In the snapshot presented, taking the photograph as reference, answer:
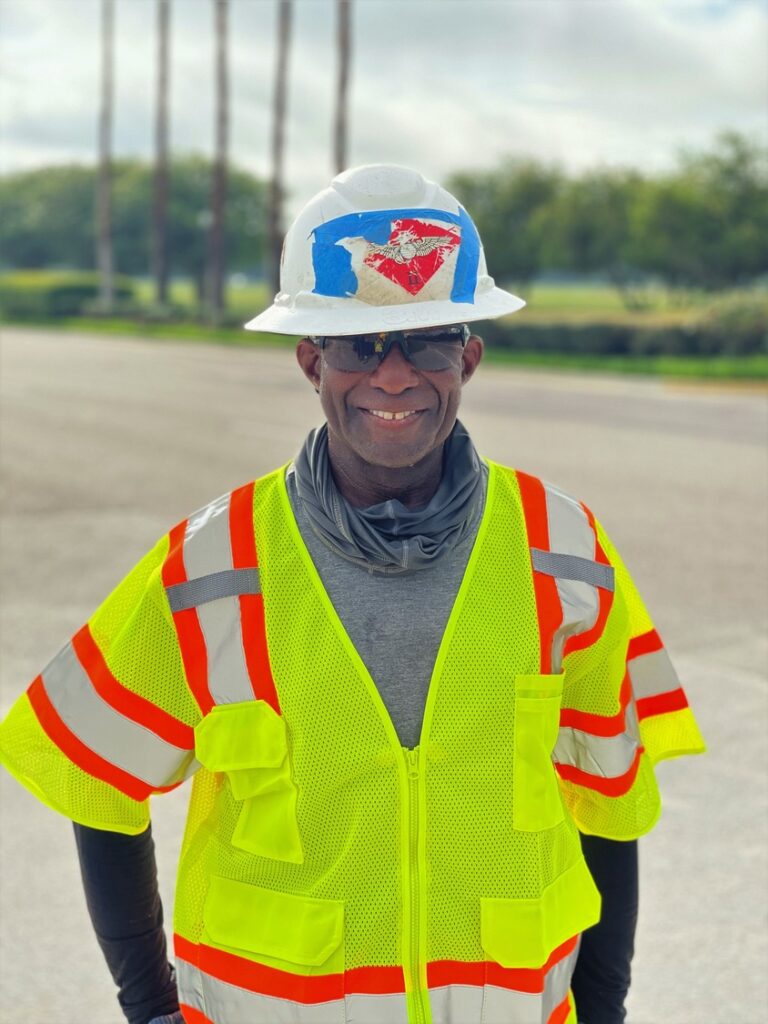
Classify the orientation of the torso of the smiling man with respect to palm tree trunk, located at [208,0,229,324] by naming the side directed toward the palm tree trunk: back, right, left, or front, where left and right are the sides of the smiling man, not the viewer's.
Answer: back

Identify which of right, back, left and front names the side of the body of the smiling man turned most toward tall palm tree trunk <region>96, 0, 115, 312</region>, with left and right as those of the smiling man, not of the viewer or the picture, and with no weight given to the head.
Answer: back

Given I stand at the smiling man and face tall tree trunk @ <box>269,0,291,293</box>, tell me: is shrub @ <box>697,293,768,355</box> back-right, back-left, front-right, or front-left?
front-right

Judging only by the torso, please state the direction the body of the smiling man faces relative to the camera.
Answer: toward the camera

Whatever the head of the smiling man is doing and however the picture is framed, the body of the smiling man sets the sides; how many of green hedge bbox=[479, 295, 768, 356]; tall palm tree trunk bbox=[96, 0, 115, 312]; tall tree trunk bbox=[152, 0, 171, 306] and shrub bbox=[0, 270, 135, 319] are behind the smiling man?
4

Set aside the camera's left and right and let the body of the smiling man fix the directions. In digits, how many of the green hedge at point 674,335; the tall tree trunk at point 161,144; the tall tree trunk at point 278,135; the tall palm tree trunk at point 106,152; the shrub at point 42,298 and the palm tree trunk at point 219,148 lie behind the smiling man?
6

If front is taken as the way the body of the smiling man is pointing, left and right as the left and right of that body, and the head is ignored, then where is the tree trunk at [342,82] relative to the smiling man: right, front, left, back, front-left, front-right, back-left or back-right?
back

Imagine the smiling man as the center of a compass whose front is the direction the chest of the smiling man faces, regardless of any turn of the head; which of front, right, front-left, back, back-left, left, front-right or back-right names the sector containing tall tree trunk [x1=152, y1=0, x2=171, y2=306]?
back

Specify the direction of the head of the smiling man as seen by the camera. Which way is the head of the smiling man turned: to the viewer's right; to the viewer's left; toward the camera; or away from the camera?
toward the camera

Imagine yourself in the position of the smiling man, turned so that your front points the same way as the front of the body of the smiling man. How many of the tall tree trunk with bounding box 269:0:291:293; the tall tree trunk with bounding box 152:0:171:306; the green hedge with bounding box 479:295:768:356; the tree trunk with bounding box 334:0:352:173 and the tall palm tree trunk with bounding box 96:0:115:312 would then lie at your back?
5

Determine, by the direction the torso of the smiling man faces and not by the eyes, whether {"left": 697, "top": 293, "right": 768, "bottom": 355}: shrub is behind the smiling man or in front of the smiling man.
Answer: behind

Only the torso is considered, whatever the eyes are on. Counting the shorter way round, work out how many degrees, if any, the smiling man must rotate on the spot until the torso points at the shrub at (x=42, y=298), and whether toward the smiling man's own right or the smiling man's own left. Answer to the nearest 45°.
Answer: approximately 180°
